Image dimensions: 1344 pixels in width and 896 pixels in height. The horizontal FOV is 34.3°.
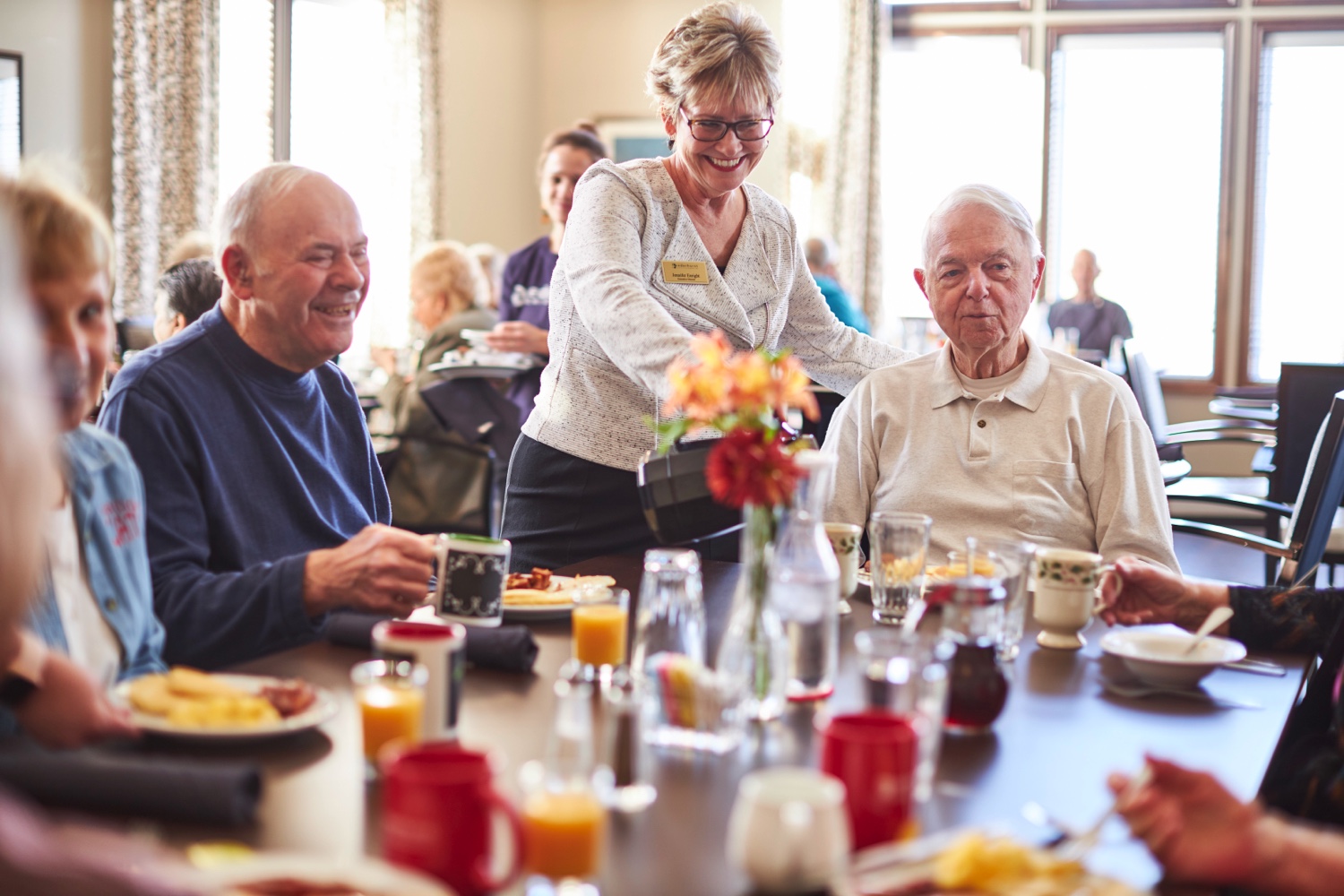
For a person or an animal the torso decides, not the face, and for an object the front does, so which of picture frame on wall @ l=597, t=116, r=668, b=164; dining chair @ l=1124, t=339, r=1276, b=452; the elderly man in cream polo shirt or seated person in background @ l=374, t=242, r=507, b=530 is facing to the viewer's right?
the dining chair

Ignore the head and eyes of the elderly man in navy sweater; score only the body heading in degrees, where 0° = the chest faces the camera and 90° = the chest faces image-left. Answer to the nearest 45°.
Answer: approximately 315°

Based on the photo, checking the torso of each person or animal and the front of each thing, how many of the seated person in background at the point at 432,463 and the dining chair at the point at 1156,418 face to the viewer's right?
1

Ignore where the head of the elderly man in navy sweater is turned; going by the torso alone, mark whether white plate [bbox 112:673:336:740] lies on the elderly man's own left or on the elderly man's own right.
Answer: on the elderly man's own right

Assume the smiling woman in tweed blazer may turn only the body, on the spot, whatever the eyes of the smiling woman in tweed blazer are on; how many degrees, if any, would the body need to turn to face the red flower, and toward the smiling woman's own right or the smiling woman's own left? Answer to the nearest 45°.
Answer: approximately 45° to the smiling woman's own right

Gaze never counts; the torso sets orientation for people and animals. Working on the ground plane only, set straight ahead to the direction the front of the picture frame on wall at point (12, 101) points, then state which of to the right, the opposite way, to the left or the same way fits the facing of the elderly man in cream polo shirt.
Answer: to the right

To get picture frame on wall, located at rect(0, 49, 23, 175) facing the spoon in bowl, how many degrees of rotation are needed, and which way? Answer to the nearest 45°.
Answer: approximately 45° to its right

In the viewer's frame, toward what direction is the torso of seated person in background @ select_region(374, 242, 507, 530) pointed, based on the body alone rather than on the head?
to the viewer's left

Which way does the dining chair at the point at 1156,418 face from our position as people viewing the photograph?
facing to the right of the viewer
